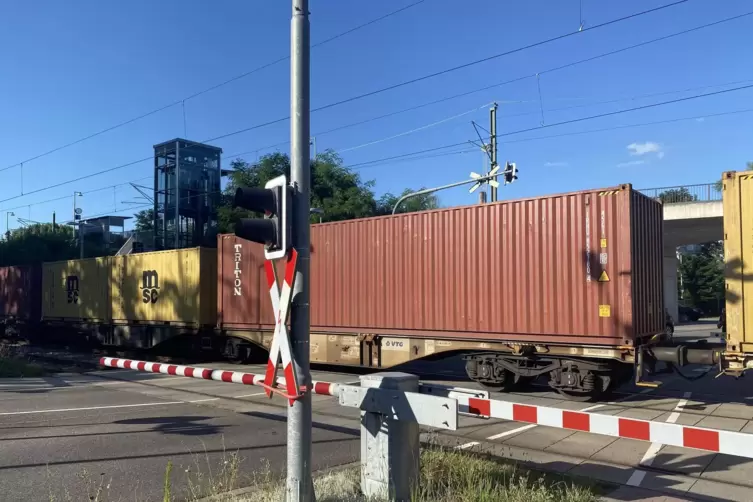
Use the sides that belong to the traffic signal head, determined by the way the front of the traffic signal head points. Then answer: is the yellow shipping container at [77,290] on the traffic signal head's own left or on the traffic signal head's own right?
on the traffic signal head's own right

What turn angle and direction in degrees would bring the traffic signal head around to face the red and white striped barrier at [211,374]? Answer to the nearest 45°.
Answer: approximately 90° to its right

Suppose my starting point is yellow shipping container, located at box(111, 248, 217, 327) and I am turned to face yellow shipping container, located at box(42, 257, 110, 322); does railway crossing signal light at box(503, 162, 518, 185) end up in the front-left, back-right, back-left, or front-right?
back-right

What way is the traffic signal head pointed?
to the viewer's left

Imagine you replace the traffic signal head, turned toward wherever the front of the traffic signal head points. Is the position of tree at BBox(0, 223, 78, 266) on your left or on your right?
on your right

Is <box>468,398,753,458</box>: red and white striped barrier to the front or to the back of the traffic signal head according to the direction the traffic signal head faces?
to the back
